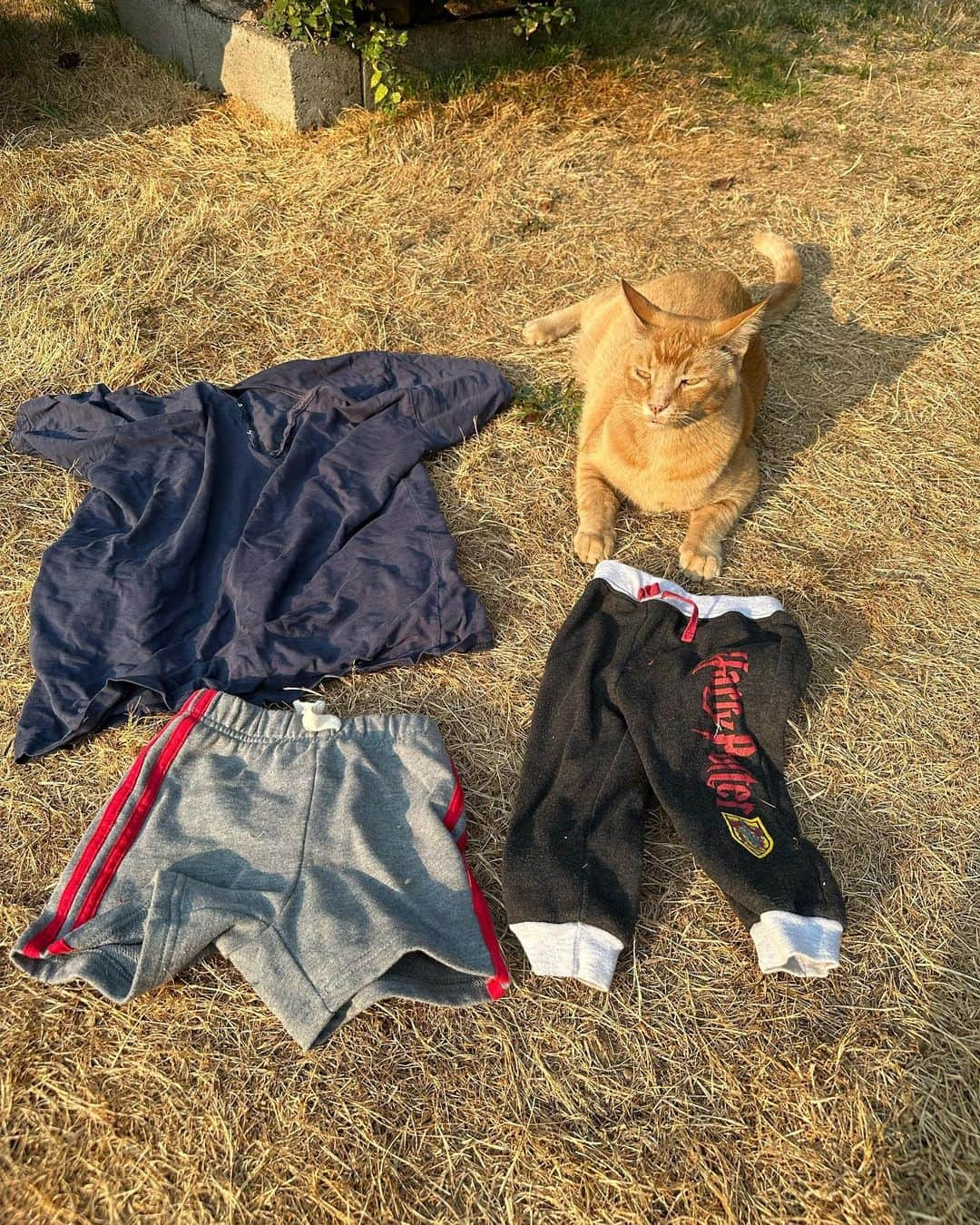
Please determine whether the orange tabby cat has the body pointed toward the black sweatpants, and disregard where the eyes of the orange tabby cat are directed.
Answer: yes

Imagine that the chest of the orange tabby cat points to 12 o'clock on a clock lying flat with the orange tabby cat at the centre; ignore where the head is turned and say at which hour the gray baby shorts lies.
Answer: The gray baby shorts is roughly at 1 o'clock from the orange tabby cat.

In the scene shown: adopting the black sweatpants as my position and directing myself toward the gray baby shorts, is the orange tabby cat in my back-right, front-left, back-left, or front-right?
back-right

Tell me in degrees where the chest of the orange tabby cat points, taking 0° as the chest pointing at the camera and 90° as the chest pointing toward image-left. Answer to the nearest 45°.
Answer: approximately 0°
